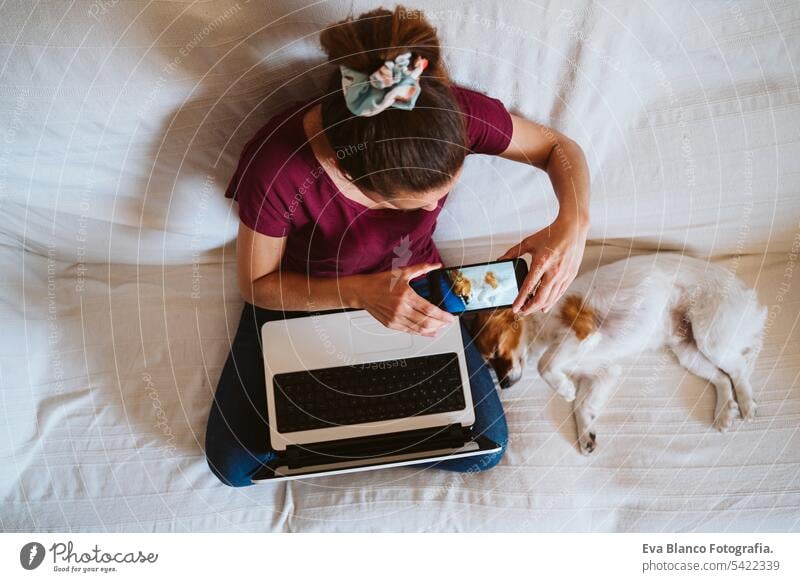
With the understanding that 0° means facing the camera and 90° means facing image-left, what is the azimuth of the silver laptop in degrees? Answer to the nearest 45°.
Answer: approximately 180°
